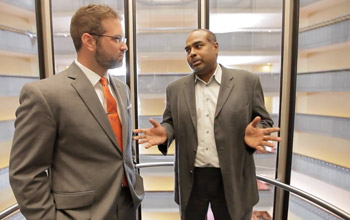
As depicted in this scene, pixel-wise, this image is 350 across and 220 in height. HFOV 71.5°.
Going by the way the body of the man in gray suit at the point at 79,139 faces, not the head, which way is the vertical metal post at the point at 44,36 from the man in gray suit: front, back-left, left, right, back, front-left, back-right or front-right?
back-left

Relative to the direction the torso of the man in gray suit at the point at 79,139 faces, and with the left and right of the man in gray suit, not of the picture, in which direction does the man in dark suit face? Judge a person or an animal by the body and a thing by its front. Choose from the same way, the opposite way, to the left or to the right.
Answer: to the right

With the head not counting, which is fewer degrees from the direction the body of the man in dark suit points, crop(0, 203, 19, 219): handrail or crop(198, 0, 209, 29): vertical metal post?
the handrail

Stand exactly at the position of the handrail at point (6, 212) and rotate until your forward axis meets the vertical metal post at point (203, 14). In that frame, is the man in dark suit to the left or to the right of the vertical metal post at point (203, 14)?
right

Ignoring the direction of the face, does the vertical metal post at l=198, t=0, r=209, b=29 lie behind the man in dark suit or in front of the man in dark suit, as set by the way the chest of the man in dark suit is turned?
behind

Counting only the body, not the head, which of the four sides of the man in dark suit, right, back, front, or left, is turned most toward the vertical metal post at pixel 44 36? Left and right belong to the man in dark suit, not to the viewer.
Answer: right

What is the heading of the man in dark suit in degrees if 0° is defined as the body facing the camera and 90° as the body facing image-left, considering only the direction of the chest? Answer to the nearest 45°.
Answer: approximately 0°

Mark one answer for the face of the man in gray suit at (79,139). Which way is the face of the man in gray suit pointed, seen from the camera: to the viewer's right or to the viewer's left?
to the viewer's right

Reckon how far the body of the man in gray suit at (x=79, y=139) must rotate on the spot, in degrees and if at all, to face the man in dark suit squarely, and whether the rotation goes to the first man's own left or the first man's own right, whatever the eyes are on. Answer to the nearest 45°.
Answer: approximately 45° to the first man's own left

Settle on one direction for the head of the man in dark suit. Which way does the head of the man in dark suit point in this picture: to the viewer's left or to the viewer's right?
to the viewer's left

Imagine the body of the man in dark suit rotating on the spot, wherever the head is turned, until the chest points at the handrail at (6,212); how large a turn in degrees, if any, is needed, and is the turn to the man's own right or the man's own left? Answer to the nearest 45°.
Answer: approximately 90° to the man's own right

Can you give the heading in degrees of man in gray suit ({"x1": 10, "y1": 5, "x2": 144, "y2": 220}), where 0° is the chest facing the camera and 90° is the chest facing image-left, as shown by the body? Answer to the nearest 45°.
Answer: approximately 315°
